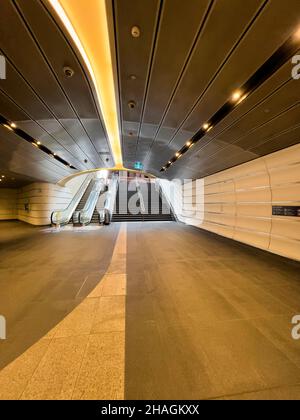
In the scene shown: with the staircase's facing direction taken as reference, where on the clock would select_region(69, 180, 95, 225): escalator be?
The escalator is roughly at 3 o'clock from the staircase.

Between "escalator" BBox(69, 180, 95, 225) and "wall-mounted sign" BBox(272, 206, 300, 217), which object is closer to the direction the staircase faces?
the wall-mounted sign

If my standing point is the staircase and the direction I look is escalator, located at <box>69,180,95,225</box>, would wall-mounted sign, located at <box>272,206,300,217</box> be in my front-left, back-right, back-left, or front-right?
back-left

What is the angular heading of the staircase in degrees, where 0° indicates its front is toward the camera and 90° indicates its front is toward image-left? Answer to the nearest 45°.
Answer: approximately 0°

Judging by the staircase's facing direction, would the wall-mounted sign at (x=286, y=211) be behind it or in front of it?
in front
